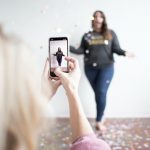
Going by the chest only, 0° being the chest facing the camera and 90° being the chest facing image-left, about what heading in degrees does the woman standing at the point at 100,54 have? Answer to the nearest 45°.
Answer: approximately 0°
